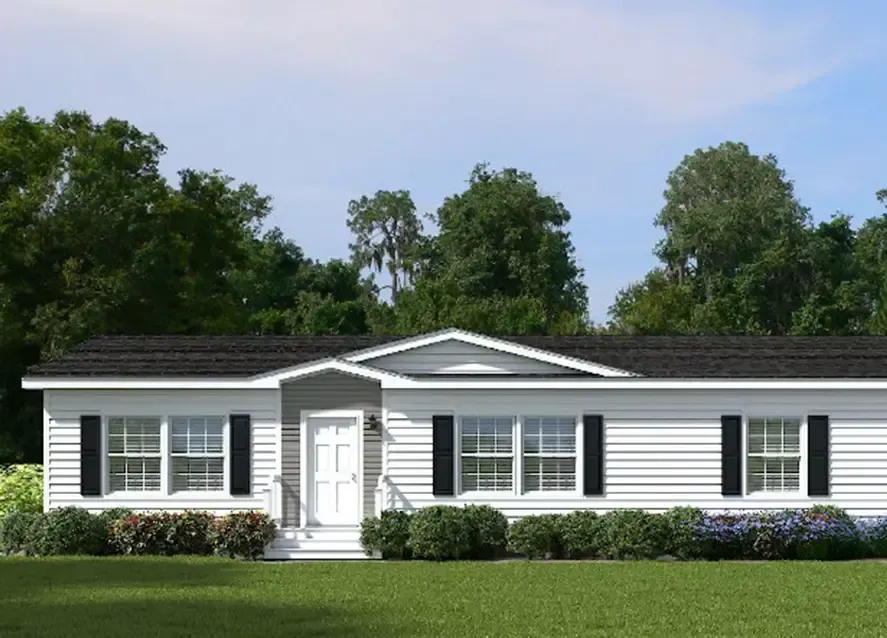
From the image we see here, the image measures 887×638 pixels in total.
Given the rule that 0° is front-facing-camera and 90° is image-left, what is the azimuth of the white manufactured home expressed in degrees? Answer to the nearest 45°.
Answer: approximately 0°
